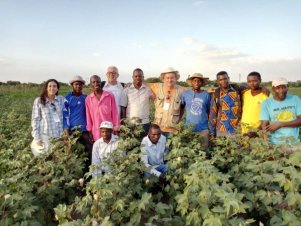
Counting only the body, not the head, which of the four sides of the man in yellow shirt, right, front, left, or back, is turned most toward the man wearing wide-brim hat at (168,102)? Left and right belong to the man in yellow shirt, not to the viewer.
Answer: right

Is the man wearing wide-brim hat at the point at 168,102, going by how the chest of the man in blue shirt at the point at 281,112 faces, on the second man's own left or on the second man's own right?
on the second man's own right

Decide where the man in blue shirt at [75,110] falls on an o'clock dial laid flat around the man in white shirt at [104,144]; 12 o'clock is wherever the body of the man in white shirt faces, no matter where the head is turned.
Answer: The man in blue shirt is roughly at 5 o'clock from the man in white shirt.

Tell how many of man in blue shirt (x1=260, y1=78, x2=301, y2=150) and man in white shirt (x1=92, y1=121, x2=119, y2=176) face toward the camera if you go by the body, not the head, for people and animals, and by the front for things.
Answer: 2

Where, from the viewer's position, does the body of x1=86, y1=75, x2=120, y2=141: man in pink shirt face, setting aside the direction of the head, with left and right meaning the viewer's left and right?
facing the viewer

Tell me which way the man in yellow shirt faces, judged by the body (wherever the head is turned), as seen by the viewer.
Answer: toward the camera

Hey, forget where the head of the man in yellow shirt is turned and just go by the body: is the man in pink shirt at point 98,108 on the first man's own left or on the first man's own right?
on the first man's own right

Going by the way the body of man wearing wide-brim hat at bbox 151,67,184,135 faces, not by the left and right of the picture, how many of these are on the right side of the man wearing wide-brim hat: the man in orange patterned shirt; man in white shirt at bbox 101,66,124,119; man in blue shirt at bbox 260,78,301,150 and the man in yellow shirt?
1

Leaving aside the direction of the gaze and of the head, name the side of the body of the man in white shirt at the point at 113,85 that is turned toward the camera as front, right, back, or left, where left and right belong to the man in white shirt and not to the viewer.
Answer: front
